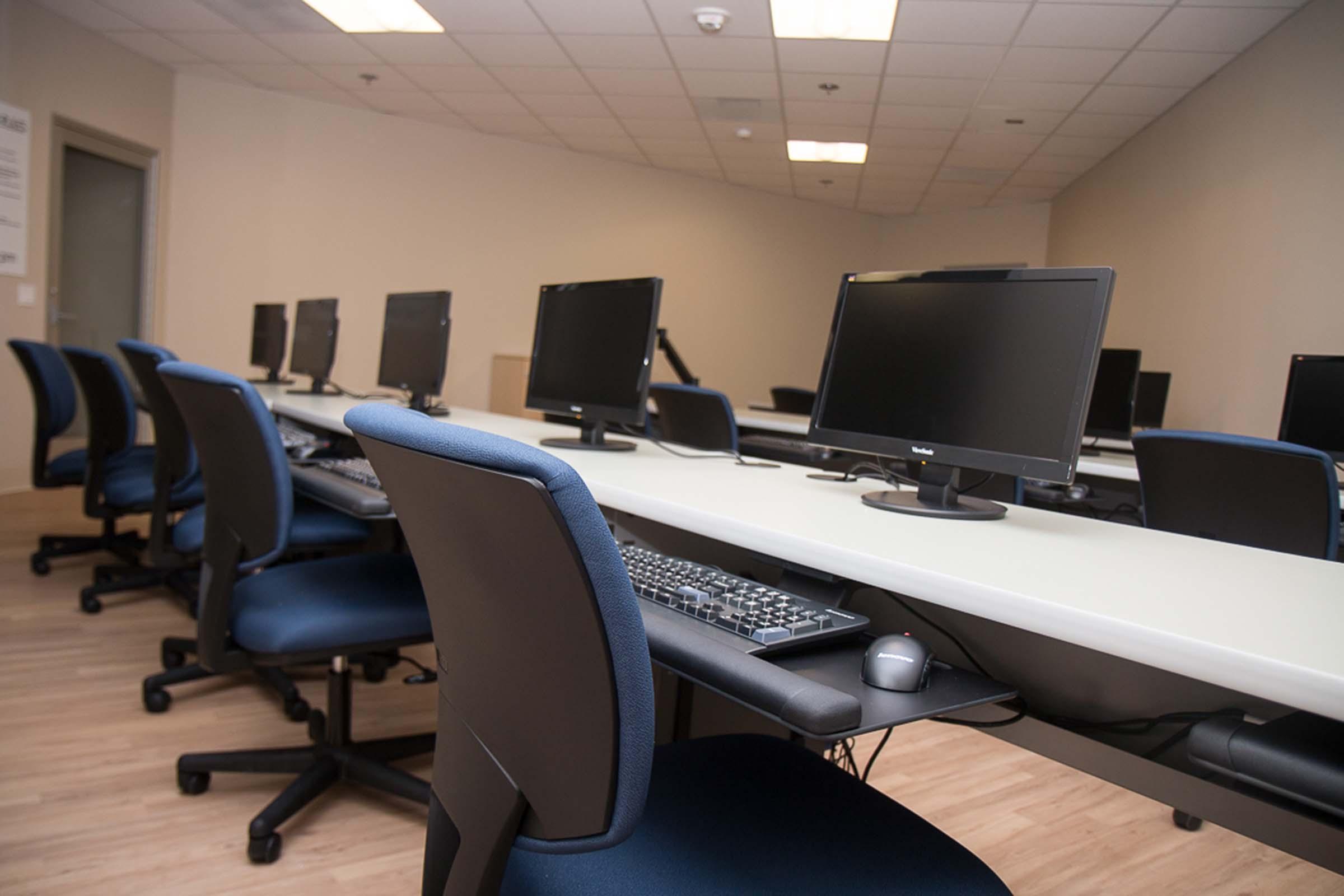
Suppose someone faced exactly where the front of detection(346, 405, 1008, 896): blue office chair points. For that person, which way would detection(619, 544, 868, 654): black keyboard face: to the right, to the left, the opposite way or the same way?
the opposite way

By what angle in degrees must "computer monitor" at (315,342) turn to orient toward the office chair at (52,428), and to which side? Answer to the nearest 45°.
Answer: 0° — it already faces it

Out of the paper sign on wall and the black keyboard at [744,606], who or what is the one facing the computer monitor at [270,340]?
the paper sign on wall

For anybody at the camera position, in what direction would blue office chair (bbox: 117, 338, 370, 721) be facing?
facing to the right of the viewer

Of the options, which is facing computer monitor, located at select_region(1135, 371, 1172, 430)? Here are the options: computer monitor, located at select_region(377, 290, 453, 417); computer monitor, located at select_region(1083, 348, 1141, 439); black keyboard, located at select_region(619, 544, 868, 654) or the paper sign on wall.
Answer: the paper sign on wall

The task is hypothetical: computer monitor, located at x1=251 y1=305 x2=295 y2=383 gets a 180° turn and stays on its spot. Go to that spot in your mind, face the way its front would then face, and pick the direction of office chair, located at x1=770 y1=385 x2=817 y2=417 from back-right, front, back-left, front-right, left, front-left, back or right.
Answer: front

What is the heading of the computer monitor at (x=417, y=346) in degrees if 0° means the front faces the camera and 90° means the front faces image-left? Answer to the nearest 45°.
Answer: approximately 45°

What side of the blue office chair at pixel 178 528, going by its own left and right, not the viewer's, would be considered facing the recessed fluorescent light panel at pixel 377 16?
left

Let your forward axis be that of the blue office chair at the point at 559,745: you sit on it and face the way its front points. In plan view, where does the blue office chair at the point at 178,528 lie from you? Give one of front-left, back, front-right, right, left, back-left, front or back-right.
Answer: left

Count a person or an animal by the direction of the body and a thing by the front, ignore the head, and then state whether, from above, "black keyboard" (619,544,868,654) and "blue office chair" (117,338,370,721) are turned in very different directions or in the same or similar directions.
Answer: very different directions

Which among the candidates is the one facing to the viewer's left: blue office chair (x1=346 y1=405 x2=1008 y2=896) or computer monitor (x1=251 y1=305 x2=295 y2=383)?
the computer monitor

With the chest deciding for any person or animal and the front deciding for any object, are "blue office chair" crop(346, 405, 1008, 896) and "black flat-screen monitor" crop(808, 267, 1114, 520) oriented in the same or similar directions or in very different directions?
very different directions

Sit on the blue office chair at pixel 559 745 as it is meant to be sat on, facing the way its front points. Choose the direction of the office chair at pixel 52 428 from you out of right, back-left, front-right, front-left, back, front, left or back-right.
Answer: left

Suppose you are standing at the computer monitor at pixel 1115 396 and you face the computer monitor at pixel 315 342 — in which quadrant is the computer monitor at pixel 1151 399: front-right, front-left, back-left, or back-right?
back-right
